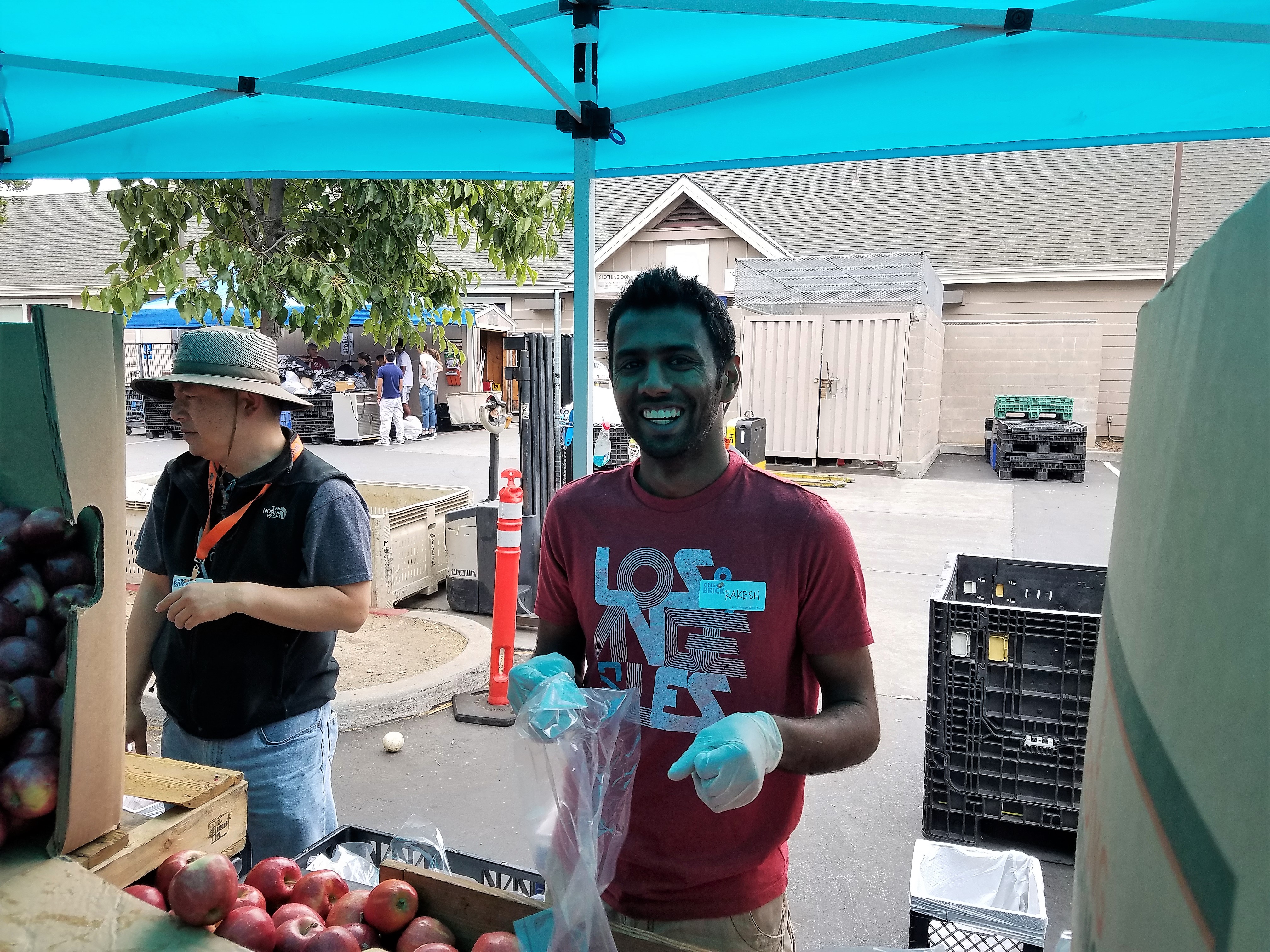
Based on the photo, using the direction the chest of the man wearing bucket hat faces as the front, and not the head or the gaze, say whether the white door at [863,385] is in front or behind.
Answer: behind

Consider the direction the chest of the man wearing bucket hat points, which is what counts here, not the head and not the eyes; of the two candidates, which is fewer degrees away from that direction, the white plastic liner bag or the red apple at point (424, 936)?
the red apple

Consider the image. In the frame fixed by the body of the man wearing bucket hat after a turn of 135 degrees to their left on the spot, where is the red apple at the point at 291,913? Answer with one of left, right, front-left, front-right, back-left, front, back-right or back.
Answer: right

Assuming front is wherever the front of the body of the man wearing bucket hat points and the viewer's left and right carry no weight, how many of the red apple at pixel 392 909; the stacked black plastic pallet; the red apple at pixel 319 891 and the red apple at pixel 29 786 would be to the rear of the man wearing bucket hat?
1

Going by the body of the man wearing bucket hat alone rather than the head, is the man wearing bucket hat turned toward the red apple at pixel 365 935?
no

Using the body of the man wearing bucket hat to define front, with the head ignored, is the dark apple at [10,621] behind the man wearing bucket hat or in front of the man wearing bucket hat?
in front

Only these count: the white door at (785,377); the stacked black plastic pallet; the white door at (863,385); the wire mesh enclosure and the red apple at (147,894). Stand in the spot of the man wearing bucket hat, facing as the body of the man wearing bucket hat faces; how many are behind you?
4

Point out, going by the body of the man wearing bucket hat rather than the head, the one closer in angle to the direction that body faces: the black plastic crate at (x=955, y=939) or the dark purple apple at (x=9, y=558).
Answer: the dark purple apple

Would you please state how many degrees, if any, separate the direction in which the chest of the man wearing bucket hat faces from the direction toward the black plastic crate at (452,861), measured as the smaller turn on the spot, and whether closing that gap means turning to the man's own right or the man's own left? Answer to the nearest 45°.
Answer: approximately 90° to the man's own left

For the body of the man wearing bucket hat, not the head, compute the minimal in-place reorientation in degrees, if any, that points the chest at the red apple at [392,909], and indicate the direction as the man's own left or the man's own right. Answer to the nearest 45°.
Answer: approximately 45° to the man's own left

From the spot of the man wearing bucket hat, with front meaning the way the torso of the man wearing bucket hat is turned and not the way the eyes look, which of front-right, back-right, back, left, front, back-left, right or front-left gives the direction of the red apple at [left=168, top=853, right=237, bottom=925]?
front-left

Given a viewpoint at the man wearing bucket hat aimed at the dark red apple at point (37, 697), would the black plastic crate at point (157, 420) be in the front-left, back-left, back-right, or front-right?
back-right

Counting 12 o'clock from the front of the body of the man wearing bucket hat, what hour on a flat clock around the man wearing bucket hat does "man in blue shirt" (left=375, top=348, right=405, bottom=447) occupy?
The man in blue shirt is roughly at 5 o'clock from the man wearing bucket hat.

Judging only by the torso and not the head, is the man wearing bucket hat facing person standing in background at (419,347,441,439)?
no

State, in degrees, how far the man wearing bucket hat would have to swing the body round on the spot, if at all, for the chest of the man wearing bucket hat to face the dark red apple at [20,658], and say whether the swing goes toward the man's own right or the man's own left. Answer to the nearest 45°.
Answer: approximately 45° to the man's own left

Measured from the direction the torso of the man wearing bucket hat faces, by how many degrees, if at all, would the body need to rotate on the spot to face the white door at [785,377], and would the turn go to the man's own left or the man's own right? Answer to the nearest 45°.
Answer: approximately 180°

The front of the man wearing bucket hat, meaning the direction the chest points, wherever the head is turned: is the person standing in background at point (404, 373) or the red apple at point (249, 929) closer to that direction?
the red apple

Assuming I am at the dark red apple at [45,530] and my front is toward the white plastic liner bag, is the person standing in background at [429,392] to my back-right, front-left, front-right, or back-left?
front-left

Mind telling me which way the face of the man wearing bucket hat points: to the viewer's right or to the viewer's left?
to the viewer's left

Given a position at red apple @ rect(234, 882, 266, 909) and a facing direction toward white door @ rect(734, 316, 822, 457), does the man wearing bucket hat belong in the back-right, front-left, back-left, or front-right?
front-left

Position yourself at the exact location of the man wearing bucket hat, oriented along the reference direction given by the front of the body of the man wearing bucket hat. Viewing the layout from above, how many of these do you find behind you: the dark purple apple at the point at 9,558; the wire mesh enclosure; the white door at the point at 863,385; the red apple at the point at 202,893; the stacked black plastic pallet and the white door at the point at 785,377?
4

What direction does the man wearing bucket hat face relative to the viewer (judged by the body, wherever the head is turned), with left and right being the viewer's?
facing the viewer and to the left of the viewer

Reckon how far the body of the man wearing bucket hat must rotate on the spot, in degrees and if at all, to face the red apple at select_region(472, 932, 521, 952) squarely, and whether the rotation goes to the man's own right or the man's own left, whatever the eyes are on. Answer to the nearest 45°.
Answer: approximately 45° to the man's own left
